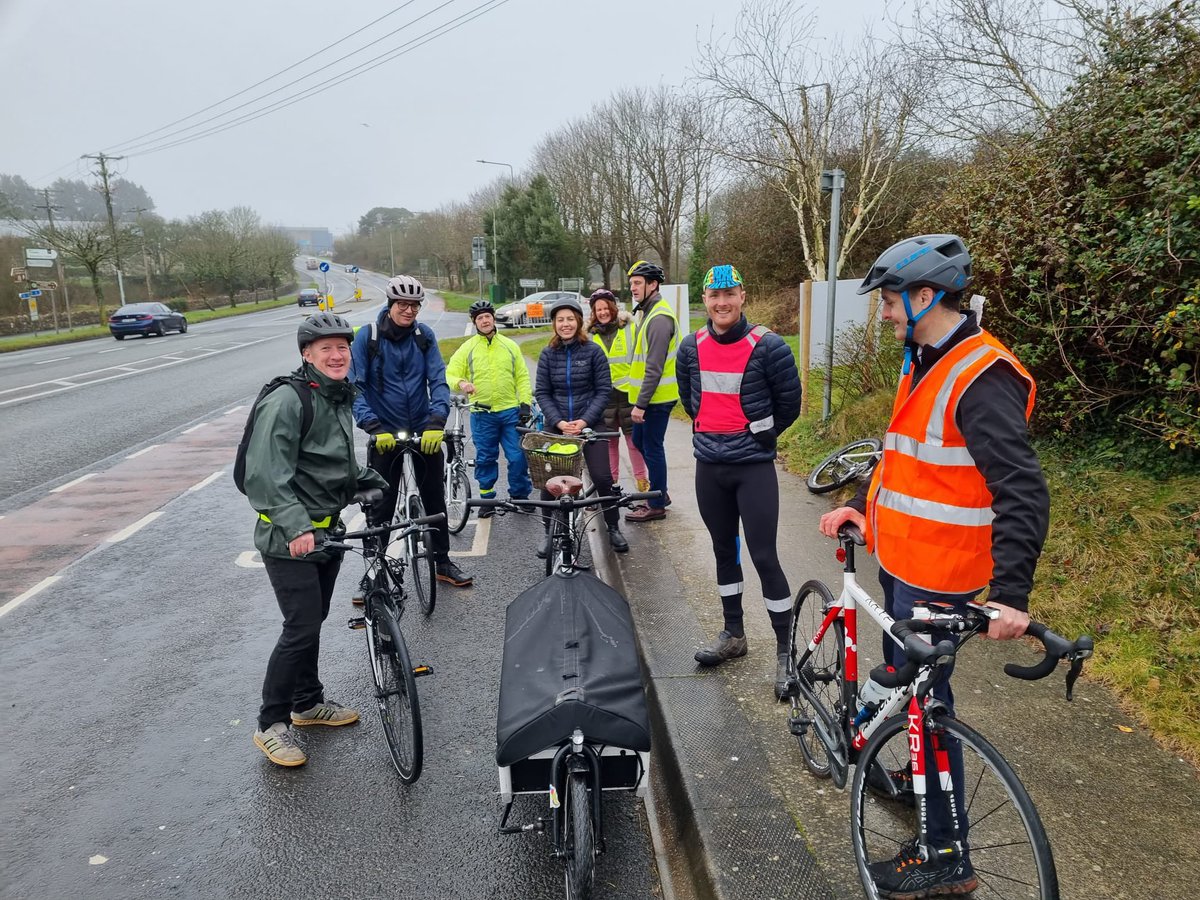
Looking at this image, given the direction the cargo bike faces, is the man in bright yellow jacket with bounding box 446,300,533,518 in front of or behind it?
behind

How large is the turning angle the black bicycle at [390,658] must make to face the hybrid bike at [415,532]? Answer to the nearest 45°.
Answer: approximately 180°

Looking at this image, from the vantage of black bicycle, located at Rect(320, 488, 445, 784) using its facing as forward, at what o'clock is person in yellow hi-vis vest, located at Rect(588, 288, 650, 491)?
The person in yellow hi-vis vest is roughly at 7 o'clock from the black bicycle.

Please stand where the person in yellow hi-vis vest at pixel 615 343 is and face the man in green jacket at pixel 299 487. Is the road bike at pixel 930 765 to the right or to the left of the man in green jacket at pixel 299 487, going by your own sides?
left

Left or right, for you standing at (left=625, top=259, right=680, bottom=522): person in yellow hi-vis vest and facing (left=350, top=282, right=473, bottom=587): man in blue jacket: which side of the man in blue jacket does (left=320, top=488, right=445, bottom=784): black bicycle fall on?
left

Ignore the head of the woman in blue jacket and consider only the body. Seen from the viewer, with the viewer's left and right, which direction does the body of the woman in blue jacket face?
facing the viewer

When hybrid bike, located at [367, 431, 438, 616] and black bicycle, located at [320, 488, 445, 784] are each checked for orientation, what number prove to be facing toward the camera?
2

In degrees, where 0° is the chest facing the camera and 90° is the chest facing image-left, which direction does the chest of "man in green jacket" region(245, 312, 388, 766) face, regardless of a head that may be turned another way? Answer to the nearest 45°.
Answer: approximately 315°

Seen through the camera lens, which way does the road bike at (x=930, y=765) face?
facing the viewer and to the right of the viewer

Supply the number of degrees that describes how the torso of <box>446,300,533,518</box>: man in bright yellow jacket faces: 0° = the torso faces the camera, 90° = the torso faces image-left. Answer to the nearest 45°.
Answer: approximately 0°

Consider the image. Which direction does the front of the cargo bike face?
toward the camera
